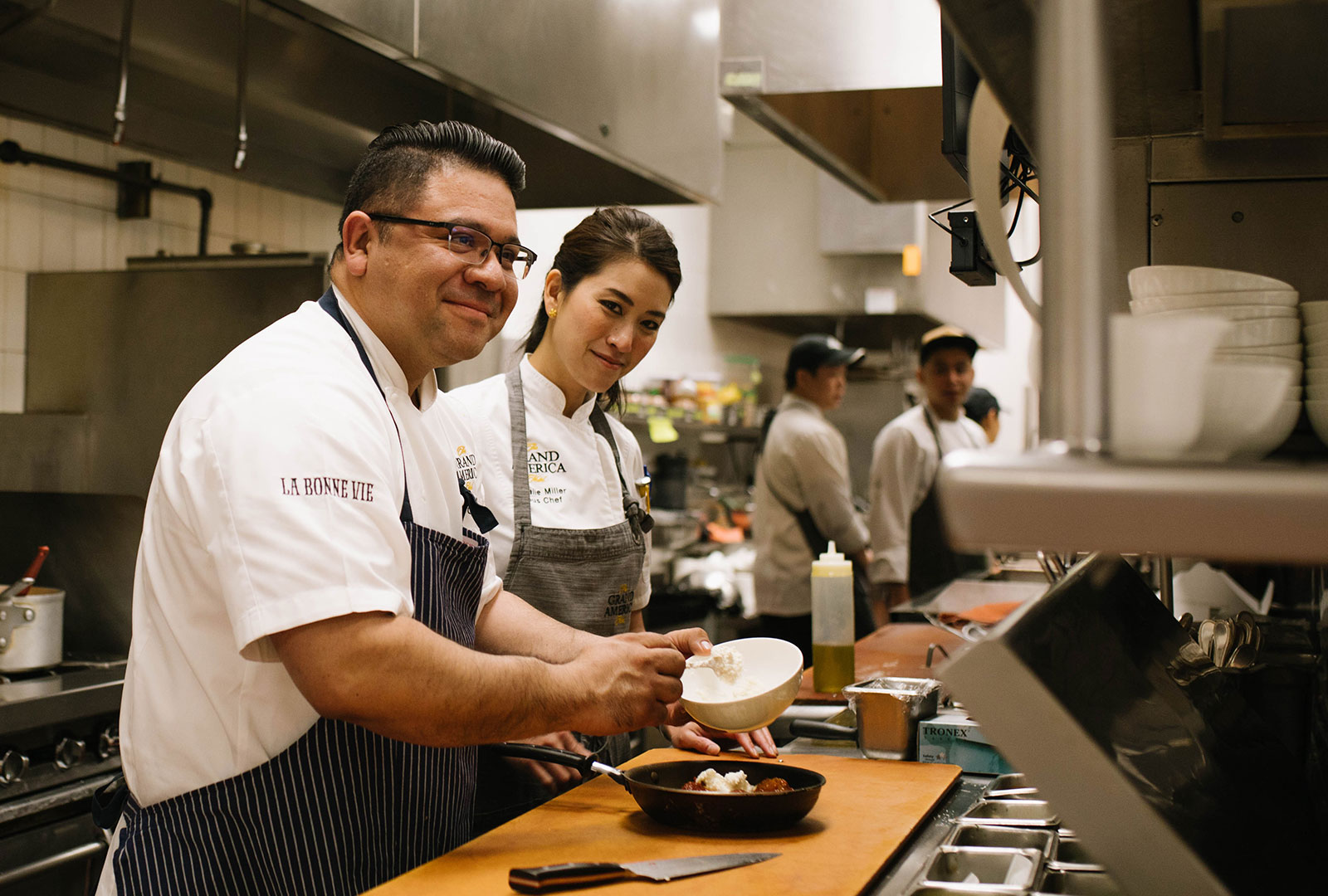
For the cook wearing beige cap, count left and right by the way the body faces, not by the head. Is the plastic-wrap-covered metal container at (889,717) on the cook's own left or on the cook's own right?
on the cook's own right

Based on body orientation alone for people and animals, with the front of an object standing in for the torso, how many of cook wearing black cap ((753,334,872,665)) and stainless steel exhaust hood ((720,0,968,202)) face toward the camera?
1

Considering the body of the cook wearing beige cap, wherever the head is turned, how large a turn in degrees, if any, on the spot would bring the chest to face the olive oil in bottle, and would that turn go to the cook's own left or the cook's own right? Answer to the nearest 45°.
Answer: approximately 45° to the cook's own right

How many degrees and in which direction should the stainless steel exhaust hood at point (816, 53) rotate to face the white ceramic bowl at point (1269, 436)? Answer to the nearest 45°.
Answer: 0° — it already faces it

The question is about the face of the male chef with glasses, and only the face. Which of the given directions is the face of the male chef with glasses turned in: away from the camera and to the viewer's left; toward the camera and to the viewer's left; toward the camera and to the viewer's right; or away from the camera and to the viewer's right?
toward the camera and to the viewer's right

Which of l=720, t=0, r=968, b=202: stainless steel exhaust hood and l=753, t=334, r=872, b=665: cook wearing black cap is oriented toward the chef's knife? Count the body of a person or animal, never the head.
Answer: the stainless steel exhaust hood

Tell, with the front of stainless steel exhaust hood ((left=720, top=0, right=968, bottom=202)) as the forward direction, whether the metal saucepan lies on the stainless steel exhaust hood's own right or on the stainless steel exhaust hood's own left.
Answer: on the stainless steel exhaust hood's own right
